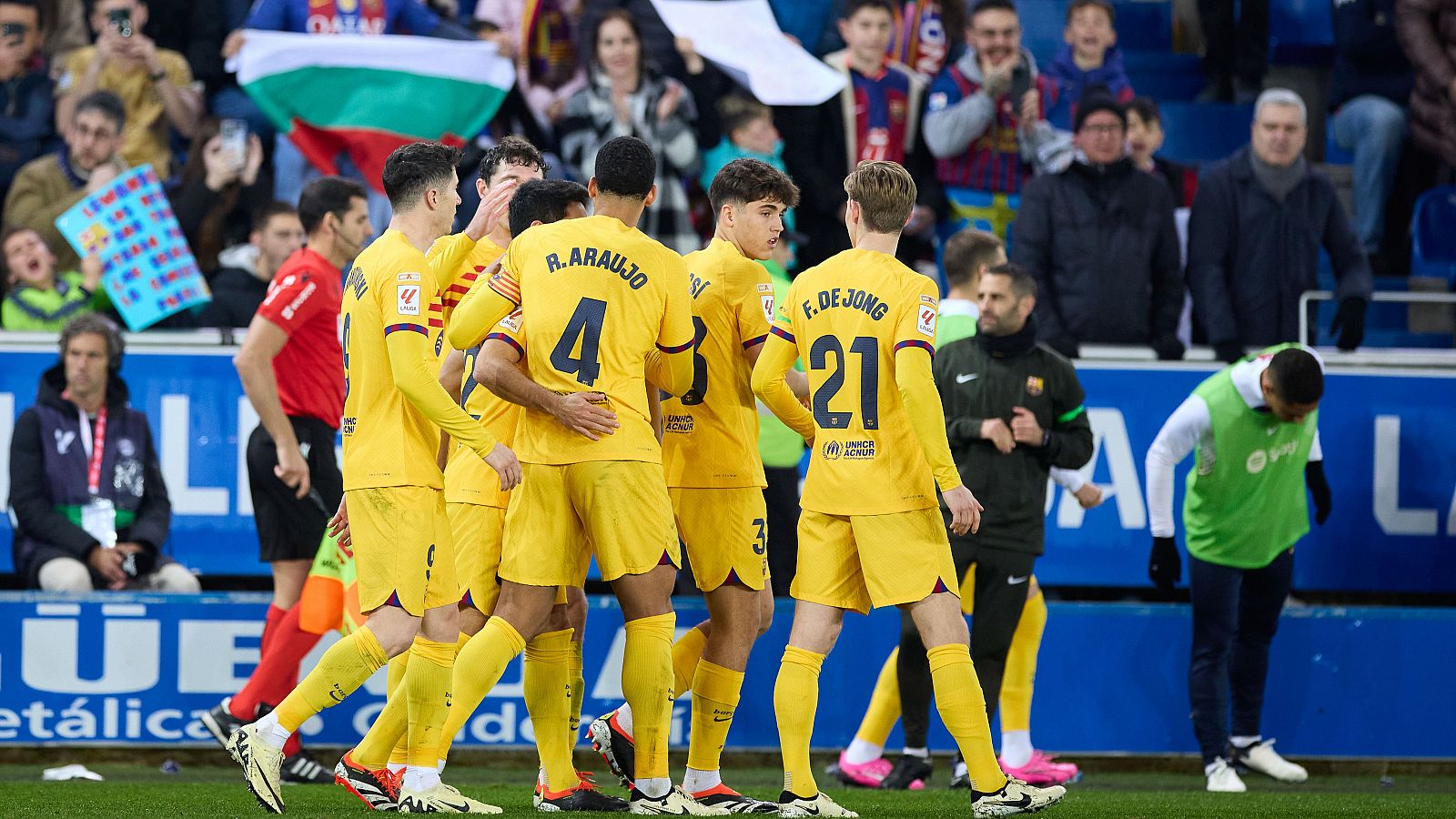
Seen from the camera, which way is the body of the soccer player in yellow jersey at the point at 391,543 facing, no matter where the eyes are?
to the viewer's right

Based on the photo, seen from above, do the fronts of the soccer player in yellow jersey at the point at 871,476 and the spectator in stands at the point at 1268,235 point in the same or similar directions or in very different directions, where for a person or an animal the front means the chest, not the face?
very different directions

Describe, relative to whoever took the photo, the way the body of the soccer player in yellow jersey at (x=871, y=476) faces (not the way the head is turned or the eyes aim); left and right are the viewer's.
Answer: facing away from the viewer

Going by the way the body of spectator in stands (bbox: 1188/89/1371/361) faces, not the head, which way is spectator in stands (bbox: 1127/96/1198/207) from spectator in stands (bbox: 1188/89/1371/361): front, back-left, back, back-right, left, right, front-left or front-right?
back-right

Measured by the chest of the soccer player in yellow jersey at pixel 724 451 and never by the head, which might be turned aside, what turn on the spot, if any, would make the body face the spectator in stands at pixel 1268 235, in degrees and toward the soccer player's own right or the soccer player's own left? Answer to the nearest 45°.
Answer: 0° — they already face them

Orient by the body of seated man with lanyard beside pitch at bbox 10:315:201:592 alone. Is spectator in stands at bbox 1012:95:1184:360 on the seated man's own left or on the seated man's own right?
on the seated man's own left

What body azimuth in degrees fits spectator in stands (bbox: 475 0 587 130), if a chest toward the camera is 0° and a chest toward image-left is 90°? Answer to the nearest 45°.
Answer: approximately 0°

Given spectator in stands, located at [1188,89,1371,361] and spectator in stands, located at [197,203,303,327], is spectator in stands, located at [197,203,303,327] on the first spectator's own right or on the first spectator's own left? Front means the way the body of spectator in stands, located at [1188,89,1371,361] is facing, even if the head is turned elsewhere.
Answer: on the first spectator's own right
